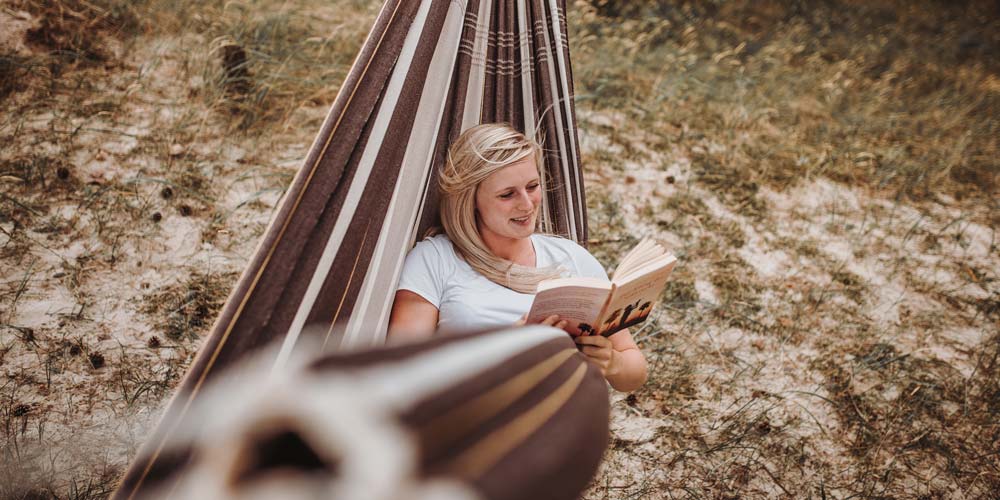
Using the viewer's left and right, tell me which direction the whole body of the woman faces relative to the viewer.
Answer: facing the viewer and to the right of the viewer
